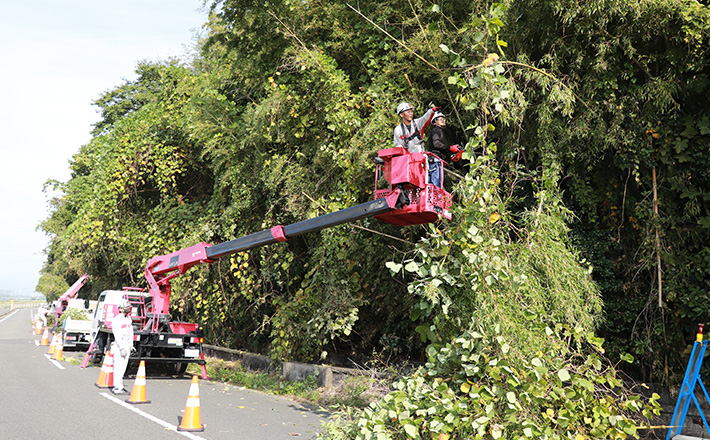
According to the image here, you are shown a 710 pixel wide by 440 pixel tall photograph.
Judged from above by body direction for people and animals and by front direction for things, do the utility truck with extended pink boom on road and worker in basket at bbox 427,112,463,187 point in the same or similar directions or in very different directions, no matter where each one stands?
very different directions

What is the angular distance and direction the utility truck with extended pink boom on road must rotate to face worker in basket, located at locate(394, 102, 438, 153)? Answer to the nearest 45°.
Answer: approximately 180°

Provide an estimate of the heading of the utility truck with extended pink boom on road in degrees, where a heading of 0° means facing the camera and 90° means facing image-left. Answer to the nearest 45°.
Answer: approximately 135°

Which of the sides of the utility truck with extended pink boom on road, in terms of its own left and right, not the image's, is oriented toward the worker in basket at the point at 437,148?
back

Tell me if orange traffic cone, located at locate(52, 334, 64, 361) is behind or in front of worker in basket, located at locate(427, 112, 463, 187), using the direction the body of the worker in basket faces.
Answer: behind

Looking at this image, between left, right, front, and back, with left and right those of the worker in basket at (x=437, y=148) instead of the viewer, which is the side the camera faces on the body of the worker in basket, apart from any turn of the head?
right

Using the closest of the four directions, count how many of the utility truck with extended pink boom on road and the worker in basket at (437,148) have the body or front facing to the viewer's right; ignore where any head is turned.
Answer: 1

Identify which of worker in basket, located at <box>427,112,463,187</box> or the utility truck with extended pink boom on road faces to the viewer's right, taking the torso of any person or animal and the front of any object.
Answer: the worker in basket
